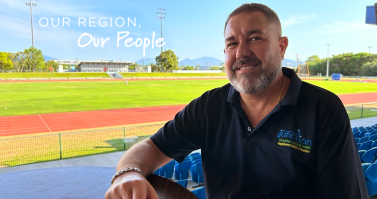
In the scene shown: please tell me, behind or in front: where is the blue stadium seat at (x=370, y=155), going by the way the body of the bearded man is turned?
behind

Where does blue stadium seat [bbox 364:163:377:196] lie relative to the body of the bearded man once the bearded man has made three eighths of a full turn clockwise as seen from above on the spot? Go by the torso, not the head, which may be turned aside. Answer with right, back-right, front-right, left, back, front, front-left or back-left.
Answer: front-right

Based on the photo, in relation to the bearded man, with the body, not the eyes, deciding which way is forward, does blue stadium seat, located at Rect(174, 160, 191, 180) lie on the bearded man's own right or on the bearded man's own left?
on the bearded man's own right

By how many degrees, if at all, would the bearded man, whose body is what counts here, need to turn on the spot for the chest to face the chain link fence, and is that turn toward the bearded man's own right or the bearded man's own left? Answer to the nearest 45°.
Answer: approximately 90° to the bearded man's own right

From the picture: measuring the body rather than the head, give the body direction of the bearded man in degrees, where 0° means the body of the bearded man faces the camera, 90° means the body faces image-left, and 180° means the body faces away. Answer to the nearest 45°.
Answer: approximately 45°

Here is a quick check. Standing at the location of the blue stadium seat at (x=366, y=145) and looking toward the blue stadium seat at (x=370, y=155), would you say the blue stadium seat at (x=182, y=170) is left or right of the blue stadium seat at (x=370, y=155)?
right
